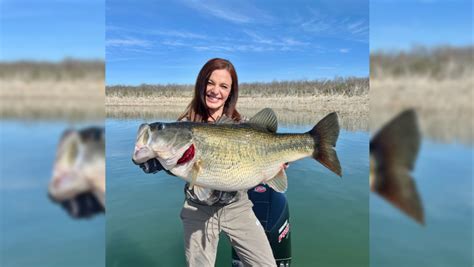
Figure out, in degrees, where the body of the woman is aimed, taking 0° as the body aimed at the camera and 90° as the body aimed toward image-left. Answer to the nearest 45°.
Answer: approximately 0°
